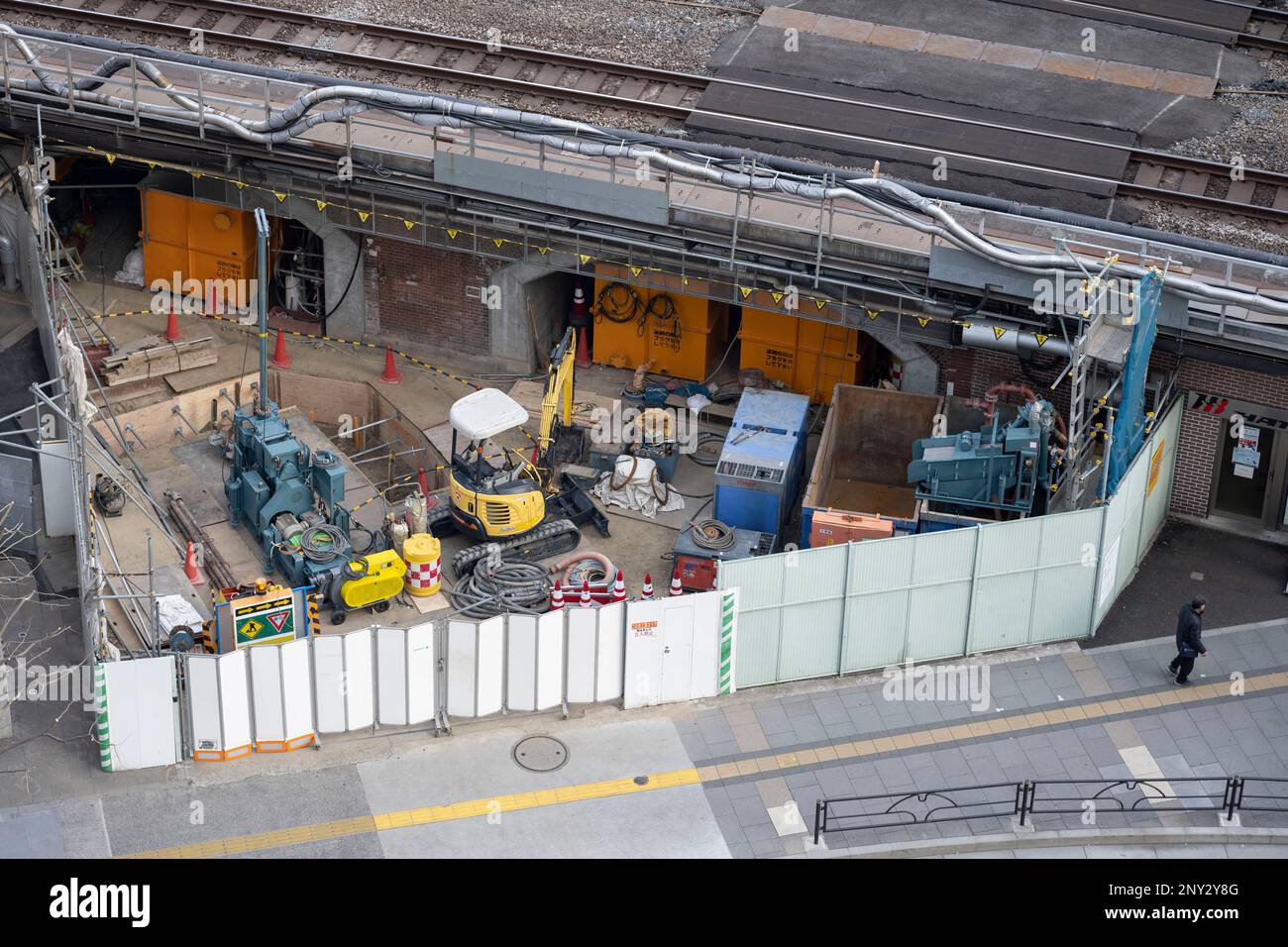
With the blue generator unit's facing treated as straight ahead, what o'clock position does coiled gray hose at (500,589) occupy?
The coiled gray hose is roughly at 2 o'clock from the blue generator unit.

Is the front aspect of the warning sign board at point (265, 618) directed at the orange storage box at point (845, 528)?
no

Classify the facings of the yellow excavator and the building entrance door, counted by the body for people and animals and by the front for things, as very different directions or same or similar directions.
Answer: very different directions

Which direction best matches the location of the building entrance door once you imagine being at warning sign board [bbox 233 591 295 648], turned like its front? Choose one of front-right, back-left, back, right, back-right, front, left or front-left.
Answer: left

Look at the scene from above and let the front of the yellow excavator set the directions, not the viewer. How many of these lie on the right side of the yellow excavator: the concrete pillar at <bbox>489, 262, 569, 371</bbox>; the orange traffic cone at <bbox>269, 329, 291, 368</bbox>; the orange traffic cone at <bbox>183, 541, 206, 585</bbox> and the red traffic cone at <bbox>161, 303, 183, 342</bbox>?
0

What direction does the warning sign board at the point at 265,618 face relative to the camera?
toward the camera

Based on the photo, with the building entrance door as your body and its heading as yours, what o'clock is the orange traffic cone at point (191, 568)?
The orange traffic cone is roughly at 2 o'clock from the building entrance door.

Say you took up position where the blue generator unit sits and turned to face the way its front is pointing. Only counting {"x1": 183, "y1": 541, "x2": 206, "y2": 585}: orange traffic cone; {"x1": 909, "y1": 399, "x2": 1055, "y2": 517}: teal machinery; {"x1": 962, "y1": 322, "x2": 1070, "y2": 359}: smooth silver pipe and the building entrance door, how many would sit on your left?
3

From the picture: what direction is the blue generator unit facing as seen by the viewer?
toward the camera

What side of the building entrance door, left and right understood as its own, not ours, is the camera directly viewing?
front

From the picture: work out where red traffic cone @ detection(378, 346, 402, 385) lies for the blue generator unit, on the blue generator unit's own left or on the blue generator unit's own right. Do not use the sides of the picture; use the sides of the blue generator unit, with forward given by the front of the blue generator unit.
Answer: on the blue generator unit's own right

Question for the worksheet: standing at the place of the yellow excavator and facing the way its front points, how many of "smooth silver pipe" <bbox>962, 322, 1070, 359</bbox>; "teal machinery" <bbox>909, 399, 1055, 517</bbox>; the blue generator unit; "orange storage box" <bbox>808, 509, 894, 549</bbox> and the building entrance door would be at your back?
0

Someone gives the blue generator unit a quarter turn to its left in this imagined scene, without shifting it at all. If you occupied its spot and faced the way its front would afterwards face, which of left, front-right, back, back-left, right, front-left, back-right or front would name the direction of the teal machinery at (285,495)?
back

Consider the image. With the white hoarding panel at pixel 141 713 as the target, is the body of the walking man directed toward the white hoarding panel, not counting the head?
no

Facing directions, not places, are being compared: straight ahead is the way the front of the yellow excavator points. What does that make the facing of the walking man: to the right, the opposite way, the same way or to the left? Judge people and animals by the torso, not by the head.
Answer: to the right
